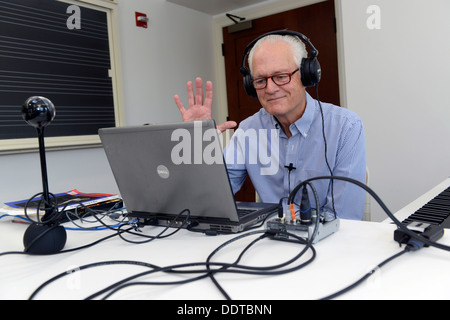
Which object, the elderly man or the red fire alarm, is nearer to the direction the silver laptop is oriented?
the elderly man

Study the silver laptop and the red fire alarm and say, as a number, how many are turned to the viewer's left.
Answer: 0

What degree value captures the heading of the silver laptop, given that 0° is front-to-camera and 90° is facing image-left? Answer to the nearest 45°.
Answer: approximately 225°

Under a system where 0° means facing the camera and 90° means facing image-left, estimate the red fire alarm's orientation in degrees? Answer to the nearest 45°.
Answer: approximately 315°

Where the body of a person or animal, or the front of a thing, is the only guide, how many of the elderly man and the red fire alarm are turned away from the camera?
0

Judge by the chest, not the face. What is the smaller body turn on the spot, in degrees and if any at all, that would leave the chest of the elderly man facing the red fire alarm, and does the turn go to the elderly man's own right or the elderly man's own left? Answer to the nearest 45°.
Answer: approximately 90° to the elderly man's own right

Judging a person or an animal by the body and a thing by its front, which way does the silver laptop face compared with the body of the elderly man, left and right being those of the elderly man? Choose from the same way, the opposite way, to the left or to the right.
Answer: the opposite way

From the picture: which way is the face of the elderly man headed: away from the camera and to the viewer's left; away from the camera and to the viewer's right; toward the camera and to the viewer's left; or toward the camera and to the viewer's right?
toward the camera and to the viewer's left

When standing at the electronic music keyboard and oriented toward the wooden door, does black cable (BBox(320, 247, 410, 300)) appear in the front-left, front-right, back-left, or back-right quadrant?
back-left

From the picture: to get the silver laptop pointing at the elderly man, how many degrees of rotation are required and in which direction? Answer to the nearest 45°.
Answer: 0° — it already faces them

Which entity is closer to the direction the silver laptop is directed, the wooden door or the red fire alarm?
the wooden door

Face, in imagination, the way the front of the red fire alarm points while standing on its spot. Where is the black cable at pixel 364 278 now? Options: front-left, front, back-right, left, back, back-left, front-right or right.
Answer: front-right

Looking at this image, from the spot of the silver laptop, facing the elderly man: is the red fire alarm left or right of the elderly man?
left
